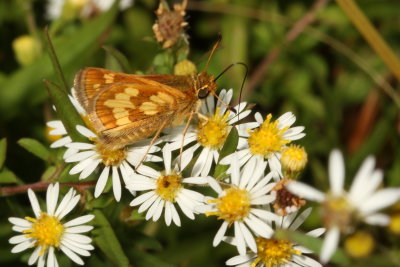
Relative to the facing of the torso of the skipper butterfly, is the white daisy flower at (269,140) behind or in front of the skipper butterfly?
in front

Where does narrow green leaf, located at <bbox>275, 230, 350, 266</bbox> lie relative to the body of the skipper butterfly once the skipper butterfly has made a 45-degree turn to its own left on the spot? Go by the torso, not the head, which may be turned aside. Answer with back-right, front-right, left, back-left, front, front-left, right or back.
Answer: right

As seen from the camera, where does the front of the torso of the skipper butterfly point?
to the viewer's right

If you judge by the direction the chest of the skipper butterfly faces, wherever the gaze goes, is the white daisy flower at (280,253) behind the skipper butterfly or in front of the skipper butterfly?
in front
